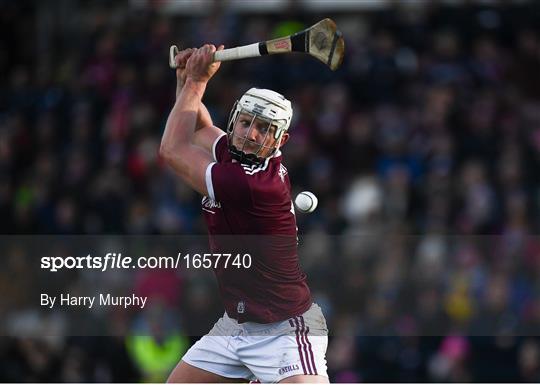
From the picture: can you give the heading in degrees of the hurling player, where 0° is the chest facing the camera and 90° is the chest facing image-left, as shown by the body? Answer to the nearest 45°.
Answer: approximately 45°
